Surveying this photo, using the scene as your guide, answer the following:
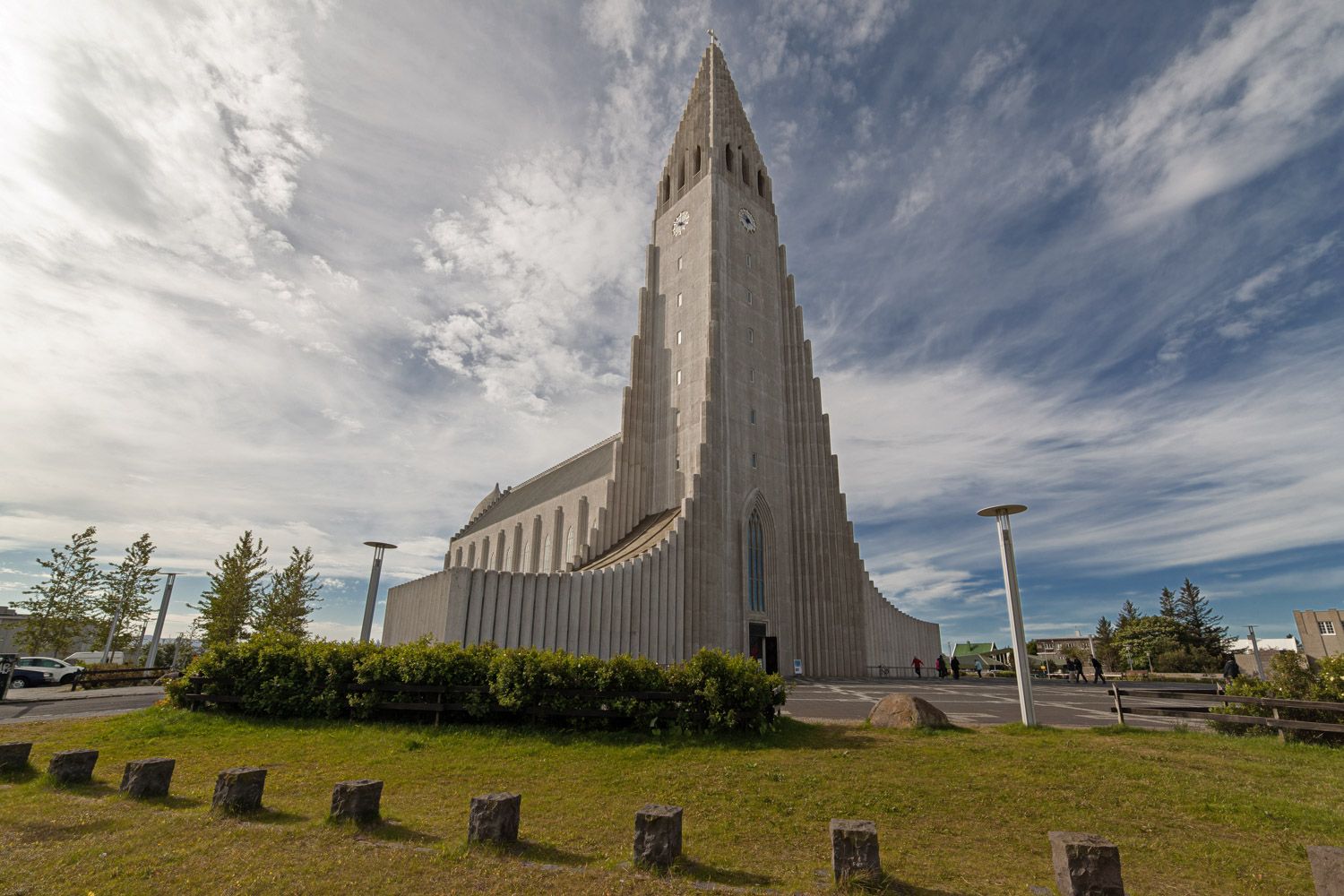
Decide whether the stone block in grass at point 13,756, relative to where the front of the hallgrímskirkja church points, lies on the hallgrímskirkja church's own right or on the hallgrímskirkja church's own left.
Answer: on the hallgrímskirkja church's own right

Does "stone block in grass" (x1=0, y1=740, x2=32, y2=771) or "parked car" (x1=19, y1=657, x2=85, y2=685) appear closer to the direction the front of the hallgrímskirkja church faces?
the stone block in grass

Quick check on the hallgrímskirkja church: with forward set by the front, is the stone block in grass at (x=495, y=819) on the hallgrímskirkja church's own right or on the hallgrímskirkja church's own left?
on the hallgrímskirkja church's own right

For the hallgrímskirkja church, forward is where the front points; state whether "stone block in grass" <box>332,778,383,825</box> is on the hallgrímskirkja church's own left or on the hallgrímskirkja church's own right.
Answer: on the hallgrímskirkja church's own right

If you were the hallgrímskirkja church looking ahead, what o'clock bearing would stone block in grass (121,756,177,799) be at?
The stone block in grass is roughly at 2 o'clock from the hallgrímskirkja church.

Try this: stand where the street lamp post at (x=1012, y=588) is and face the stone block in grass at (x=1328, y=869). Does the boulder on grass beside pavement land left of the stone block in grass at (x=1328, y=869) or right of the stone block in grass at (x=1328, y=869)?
right
